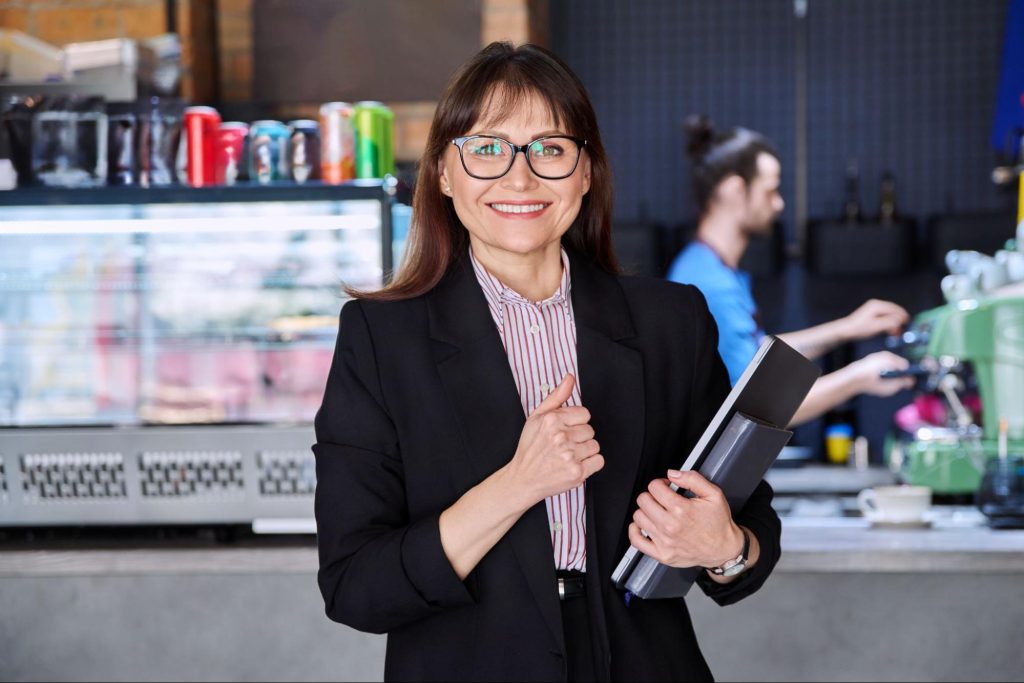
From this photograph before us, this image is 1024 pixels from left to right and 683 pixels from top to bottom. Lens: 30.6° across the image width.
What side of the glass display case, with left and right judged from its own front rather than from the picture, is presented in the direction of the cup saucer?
left

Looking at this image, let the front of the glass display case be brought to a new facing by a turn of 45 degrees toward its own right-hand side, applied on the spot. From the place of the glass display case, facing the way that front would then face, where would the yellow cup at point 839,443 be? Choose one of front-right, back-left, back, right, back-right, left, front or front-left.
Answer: back

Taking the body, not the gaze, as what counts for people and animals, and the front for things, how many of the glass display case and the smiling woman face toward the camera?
2

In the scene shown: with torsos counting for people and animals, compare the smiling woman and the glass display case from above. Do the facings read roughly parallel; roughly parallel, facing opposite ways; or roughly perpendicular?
roughly parallel

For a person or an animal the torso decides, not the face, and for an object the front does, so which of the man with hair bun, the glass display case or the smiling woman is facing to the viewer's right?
the man with hair bun

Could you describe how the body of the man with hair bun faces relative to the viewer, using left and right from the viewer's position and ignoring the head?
facing to the right of the viewer

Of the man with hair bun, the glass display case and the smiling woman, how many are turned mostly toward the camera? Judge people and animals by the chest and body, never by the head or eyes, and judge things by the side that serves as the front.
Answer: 2

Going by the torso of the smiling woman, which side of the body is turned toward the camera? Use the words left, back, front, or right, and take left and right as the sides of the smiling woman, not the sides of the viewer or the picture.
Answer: front

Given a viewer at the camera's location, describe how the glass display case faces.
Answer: facing the viewer

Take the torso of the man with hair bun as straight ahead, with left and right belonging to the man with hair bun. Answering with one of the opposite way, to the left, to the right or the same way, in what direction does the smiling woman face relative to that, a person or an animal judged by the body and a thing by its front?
to the right

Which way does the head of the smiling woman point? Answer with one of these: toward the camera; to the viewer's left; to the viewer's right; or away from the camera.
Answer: toward the camera

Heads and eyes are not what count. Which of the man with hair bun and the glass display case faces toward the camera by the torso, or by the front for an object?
the glass display case

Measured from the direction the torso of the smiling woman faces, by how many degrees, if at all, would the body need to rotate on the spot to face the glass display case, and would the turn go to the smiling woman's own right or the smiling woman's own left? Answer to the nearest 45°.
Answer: approximately 135° to the smiling woman's own right

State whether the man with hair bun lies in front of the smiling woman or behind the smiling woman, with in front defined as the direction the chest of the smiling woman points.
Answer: behind

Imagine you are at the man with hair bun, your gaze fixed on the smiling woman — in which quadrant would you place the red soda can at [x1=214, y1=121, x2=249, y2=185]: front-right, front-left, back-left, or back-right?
front-right

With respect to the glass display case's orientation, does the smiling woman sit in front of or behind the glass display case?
in front
